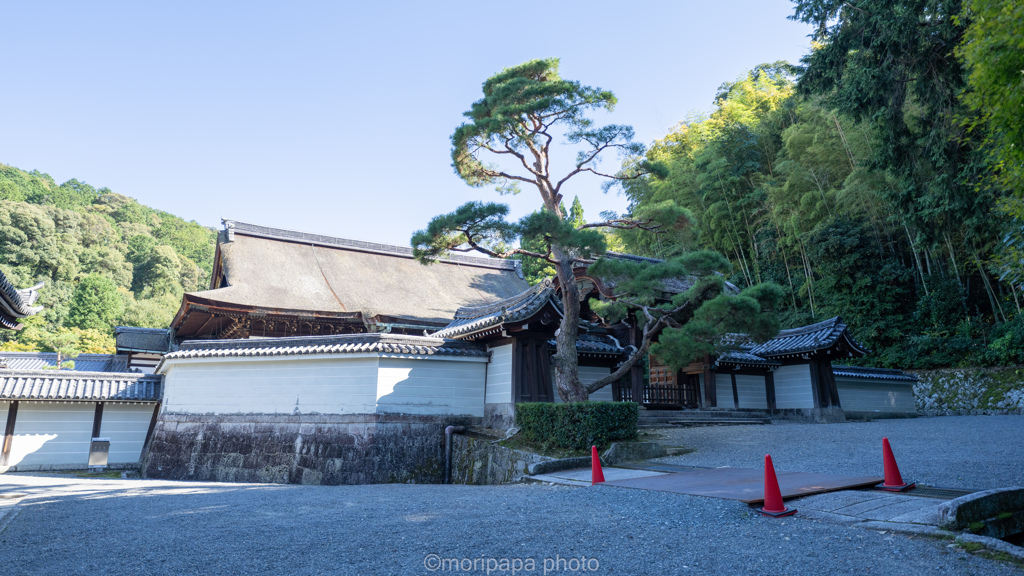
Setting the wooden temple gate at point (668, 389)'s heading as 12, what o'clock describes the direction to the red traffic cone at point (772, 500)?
The red traffic cone is roughly at 12 o'clock from the wooden temple gate.

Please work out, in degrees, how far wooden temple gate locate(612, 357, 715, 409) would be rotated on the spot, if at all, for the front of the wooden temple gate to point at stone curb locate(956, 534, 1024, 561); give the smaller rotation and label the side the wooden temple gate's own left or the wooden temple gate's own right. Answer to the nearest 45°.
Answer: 0° — it already faces it

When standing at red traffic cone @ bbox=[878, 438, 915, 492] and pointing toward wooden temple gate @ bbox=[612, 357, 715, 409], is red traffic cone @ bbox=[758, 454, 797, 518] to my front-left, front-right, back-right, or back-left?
back-left

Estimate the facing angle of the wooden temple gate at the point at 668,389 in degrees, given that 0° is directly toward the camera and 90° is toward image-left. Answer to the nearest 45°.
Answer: approximately 0°

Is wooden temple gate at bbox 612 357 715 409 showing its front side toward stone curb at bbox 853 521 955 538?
yes

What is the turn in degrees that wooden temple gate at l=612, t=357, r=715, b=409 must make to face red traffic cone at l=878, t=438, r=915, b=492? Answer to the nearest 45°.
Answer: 0° — it already faces it

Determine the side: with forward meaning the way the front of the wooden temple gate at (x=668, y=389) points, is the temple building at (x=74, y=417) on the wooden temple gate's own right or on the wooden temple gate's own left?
on the wooden temple gate's own right

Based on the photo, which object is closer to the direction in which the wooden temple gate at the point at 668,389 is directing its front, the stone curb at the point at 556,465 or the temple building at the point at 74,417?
the stone curb

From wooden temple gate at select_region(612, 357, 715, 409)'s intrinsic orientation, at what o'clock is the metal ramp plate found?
The metal ramp plate is roughly at 12 o'clock from the wooden temple gate.

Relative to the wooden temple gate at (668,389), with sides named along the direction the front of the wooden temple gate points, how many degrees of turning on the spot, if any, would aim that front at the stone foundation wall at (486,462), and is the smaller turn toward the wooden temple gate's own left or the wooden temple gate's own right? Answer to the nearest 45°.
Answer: approximately 45° to the wooden temple gate's own right

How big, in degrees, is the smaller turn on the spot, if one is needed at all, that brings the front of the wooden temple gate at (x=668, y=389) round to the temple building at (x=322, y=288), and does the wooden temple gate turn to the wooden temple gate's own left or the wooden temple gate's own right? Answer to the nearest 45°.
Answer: approximately 90° to the wooden temple gate's own right
